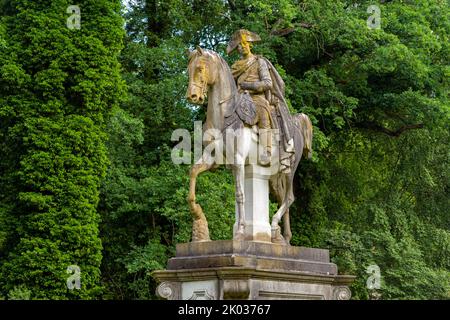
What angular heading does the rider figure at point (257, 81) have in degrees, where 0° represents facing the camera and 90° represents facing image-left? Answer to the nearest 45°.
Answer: approximately 45°
